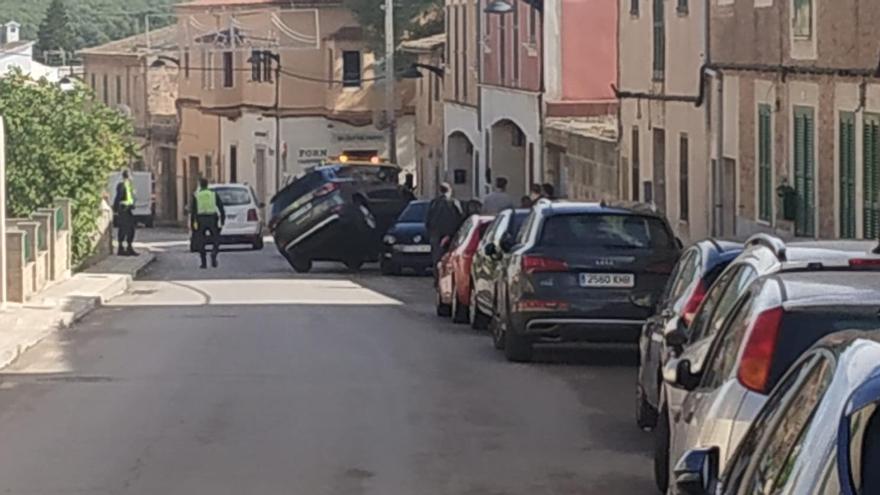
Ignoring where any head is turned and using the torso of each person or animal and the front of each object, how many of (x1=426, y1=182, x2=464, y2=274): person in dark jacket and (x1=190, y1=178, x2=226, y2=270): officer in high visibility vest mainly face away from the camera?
2

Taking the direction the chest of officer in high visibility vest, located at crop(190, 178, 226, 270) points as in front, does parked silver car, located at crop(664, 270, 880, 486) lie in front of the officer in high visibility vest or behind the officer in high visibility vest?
behind

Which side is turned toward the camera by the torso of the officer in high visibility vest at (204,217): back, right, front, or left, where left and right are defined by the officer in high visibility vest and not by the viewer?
back

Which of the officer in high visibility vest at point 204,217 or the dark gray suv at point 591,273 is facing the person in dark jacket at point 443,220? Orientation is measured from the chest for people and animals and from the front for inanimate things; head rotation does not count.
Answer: the dark gray suv

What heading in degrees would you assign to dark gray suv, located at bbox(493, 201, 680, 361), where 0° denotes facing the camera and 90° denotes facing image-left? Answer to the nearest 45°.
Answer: approximately 180°

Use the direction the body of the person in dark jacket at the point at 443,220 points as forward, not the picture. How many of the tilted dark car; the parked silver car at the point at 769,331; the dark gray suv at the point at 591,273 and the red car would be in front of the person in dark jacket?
1

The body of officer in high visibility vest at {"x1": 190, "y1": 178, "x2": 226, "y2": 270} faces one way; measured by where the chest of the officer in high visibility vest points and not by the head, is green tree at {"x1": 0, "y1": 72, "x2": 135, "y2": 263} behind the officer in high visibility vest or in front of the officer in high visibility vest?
behind

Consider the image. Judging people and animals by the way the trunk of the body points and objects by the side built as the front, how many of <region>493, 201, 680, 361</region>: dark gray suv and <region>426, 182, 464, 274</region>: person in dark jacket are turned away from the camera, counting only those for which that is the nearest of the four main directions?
2

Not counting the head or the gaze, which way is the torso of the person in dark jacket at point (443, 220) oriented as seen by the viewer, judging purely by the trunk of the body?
away from the camera
